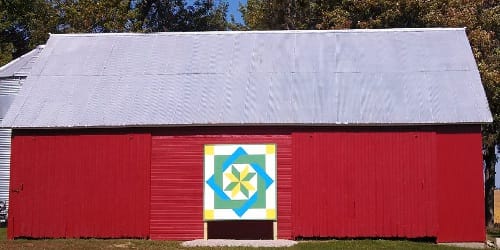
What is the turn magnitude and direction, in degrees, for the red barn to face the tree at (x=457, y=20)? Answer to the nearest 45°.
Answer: approximately 135° to its left

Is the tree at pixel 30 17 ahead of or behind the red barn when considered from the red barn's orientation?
behind

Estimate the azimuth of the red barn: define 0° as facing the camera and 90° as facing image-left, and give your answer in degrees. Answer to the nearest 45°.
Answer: approximately 0°
